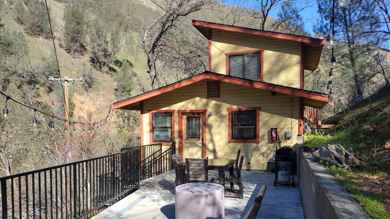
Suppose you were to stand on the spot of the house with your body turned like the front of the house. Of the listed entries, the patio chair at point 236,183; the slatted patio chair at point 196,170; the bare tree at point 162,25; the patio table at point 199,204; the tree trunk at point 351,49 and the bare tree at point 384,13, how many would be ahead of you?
3

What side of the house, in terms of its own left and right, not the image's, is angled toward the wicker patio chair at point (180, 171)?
front

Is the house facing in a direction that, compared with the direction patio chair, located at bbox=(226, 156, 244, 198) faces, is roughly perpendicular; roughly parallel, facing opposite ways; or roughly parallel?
roughly perpendicular

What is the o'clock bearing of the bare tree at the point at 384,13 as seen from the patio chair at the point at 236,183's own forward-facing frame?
The bare tree is roughly at 4 o'clock from the patio chair.

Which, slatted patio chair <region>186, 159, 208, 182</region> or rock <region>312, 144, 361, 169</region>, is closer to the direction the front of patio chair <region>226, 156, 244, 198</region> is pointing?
the slatted patio chair

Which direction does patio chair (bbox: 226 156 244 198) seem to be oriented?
to the viewer's left

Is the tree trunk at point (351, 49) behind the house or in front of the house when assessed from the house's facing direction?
behind

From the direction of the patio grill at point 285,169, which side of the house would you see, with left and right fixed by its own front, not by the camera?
front

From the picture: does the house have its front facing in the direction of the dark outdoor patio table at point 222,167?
yes

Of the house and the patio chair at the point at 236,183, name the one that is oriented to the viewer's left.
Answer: the patio chair

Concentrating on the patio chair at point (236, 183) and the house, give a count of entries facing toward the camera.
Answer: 1
